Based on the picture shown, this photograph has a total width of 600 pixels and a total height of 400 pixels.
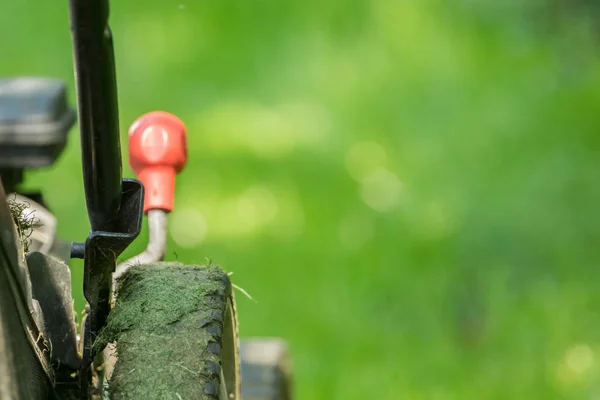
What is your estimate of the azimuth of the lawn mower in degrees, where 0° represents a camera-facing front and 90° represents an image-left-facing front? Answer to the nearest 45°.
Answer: approximately 180°
